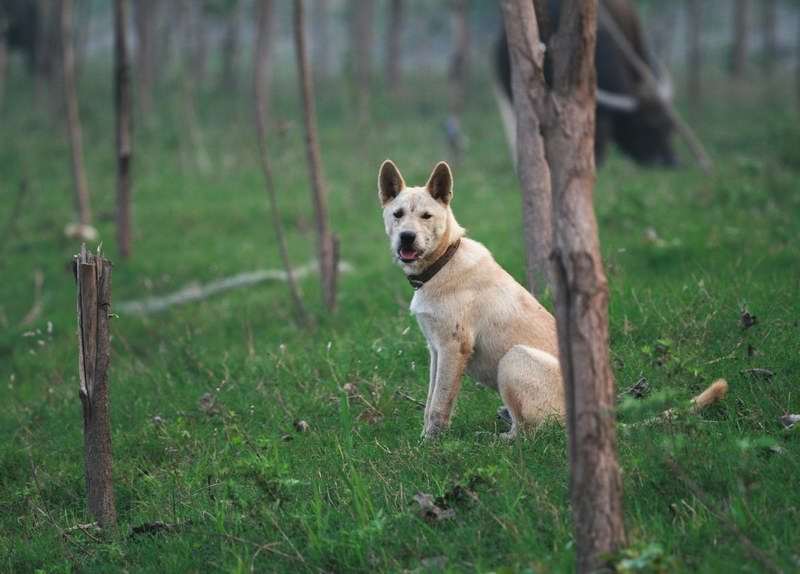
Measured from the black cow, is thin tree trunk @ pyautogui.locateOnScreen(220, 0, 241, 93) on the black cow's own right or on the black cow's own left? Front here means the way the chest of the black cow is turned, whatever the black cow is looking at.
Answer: on the black cow's own left

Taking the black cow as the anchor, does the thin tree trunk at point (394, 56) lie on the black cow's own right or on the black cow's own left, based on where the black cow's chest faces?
on the black cow's own left

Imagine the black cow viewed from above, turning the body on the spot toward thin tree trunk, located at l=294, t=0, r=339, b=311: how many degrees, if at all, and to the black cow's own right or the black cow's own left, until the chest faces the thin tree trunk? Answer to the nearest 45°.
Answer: approximately 90° to the black cow's own right

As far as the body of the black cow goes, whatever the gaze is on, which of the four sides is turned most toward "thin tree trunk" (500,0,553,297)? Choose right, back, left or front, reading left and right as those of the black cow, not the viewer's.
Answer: right

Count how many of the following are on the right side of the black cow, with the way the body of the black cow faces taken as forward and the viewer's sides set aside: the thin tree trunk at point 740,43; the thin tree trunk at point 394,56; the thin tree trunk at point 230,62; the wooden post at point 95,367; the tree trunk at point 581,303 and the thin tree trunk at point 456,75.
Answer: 2

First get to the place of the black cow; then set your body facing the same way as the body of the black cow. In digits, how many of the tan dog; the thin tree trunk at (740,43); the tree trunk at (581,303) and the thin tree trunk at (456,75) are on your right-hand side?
2

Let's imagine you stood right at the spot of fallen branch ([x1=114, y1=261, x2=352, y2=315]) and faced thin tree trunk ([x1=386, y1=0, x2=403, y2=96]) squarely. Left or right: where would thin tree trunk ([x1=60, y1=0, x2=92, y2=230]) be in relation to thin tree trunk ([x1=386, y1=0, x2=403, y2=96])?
left

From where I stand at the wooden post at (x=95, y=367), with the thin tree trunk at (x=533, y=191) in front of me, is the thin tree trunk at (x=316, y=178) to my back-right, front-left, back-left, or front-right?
front-left

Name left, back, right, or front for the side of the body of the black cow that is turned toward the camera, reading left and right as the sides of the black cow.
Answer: right

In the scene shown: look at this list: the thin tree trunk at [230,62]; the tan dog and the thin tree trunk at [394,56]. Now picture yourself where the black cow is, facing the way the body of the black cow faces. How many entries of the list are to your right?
1

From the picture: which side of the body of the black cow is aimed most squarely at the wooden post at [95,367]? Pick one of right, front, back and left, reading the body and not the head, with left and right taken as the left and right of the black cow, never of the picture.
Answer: right

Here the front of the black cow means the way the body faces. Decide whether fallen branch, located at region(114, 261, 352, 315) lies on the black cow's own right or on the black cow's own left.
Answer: on the black cow's own right

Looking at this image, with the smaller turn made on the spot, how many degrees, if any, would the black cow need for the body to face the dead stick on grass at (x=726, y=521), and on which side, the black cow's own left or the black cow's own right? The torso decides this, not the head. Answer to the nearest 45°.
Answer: approximately 90° to the black cow's own right

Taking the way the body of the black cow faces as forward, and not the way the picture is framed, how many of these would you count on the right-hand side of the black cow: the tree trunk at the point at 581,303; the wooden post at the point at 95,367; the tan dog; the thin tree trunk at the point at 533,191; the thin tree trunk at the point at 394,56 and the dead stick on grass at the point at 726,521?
5

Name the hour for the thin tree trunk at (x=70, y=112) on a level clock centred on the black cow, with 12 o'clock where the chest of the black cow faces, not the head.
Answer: The thin tree trunk is roughly at 5 o'clock from the black cow.

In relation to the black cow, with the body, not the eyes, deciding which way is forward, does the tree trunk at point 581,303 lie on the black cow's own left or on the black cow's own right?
on the black cow's own right
